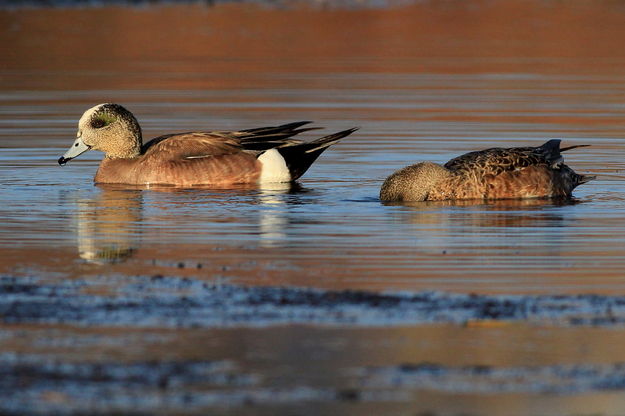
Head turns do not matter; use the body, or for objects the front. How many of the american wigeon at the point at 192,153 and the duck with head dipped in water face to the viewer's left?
2

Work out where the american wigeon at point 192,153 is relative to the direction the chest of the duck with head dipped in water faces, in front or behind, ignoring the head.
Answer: in front

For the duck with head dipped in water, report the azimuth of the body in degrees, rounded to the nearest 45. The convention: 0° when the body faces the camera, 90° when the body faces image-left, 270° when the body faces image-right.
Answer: approximately 90°

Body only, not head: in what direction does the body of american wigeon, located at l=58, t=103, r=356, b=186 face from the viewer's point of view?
to the viewer's left

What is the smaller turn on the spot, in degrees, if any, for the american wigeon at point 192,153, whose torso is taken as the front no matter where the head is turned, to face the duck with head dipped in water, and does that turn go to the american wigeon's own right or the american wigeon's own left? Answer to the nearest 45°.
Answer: approximately 135° to the american wigeon's own left
